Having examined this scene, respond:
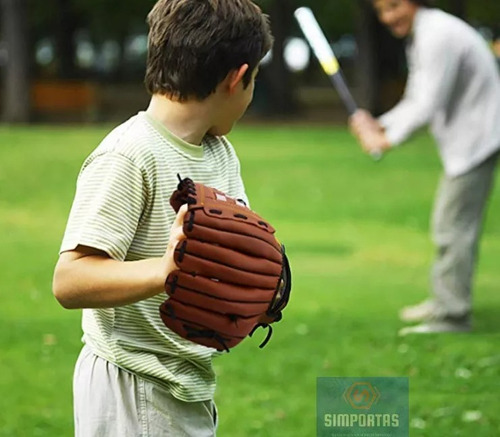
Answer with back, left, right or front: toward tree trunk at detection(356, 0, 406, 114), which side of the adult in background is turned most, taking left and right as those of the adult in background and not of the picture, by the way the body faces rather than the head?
right

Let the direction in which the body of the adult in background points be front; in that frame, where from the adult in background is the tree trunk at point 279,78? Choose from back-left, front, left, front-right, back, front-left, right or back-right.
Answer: right

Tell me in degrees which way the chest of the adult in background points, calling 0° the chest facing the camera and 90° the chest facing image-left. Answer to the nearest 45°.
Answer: approximately 90°

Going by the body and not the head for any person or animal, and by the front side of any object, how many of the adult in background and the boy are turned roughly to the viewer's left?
1

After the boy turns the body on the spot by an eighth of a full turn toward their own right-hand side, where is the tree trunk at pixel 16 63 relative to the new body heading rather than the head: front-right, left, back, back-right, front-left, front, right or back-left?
back

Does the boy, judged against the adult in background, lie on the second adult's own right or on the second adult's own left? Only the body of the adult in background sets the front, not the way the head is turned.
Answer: on the second adult's own left

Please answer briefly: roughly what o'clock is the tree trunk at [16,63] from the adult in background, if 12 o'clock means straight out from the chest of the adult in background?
The tree trunk is roughly at 2 o'clock from the adult in background.

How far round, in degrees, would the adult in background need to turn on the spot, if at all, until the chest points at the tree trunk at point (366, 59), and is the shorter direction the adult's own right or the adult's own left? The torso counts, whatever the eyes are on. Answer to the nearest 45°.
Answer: approximately 90° to the adult's own right

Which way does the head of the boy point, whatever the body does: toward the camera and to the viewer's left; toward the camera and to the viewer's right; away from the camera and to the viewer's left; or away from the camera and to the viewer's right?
away from the camera and to the viewer's right

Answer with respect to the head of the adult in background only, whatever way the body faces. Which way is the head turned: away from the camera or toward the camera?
toward the camera

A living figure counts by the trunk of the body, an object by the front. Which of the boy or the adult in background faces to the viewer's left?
the adult in background
